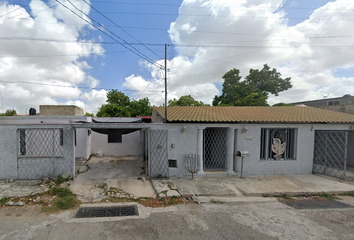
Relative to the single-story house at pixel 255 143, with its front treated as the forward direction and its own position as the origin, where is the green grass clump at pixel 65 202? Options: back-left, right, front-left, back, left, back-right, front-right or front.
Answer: front-right

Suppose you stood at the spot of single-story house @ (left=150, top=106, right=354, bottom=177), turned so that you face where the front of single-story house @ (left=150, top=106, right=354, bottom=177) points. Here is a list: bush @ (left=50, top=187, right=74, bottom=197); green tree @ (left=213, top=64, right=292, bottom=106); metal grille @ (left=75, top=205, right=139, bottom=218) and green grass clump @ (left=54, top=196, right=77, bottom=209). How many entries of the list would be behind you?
1

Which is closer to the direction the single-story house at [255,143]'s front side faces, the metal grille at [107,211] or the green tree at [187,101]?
the metal grille

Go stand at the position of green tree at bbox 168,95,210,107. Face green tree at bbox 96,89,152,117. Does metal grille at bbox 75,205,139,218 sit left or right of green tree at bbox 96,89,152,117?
left

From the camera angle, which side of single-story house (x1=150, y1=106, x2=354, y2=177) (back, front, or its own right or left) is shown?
front

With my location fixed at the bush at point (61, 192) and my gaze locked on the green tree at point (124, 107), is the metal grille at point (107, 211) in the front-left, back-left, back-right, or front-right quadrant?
back-right

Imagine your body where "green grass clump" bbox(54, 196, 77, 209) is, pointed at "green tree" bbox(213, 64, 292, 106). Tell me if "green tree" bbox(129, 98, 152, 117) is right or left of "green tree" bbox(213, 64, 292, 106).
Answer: left

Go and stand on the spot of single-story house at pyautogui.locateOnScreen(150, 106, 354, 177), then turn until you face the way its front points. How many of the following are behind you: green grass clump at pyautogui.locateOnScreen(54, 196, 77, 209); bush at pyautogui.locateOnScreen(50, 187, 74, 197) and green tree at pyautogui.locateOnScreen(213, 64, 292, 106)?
1

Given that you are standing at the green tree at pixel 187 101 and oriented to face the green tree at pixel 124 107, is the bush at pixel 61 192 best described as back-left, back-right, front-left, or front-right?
front-left

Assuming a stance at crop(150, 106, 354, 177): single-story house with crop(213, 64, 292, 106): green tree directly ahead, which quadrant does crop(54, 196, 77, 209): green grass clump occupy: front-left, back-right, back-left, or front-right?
back-left

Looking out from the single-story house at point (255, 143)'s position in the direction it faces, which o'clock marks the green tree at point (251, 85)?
The green tree is roughly at 6 o'clock from the single-story house.

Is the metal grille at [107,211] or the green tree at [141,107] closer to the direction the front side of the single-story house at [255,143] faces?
the metal grille

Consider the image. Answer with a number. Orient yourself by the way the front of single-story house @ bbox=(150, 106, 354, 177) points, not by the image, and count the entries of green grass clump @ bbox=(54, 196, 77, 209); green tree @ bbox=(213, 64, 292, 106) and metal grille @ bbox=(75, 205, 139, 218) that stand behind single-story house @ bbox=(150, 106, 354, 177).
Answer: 1

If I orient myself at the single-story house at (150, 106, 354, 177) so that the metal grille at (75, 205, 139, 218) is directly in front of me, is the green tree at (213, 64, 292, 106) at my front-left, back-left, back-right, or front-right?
back-right
